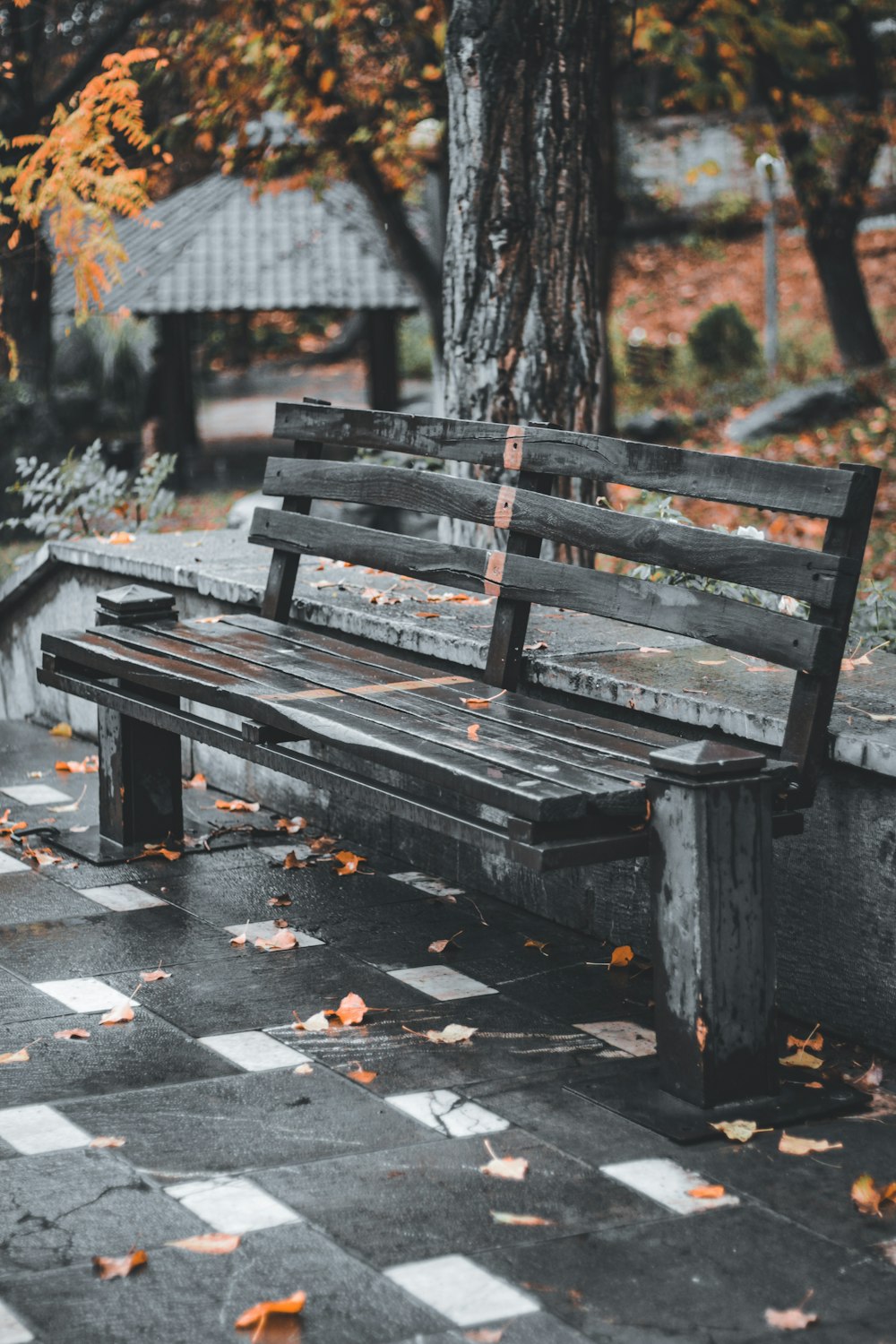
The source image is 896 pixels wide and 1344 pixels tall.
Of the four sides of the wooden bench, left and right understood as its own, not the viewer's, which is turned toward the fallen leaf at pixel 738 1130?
left

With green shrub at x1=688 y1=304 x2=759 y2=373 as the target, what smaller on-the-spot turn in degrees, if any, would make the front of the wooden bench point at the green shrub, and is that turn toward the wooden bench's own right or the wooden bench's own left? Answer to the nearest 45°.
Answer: approximately 135° to the wooden bench's own right

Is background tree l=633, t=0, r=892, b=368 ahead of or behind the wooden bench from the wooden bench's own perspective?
behind

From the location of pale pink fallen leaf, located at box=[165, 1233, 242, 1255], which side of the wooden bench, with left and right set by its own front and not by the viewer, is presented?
front

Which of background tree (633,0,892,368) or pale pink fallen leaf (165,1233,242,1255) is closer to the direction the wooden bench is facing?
the pale pink fallen leaf

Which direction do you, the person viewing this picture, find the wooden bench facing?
facing the viewer and to the left of the viewer

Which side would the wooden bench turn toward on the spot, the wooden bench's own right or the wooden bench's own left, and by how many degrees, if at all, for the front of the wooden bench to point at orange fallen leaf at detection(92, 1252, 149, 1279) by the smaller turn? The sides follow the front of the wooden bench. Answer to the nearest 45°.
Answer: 0° — it already faces it

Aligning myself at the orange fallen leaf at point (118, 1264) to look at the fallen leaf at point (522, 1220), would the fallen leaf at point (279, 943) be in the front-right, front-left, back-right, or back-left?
front-left

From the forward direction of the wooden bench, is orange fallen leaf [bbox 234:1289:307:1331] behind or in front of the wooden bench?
in front

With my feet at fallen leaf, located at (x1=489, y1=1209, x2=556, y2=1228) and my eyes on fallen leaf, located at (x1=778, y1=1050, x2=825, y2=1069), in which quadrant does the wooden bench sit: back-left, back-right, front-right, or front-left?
front-left

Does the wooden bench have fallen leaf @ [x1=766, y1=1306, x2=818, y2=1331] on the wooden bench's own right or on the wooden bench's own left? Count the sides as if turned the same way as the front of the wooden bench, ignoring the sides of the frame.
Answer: on the wooden bench's own left

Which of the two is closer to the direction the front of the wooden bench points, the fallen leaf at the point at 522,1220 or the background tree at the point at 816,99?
the fallen leaf

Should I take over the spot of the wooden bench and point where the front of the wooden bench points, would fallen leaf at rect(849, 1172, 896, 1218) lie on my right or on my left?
on my left

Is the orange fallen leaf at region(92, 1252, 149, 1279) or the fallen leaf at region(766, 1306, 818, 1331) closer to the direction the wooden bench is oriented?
the orange fallen leaf
